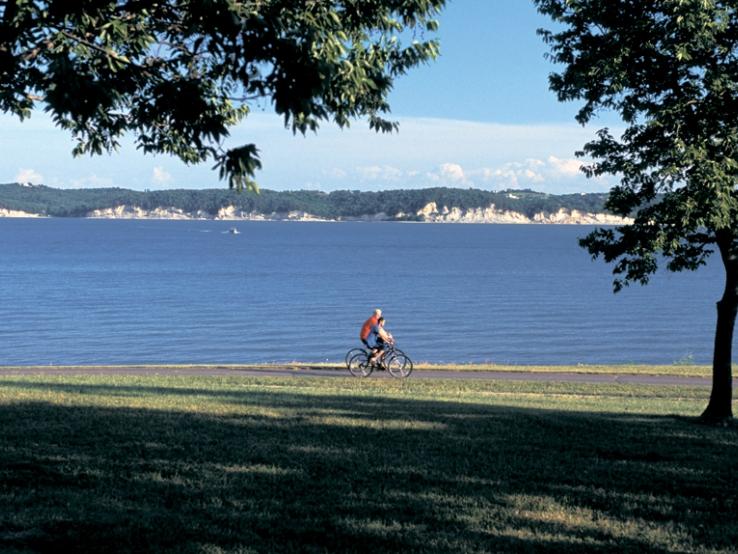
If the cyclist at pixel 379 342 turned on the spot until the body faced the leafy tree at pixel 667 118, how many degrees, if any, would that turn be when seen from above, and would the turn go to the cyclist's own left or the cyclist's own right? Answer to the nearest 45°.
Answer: approximately 90° to the cyclist's own right

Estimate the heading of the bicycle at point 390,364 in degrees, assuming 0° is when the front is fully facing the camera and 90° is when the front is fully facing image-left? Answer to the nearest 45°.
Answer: approximately 270°

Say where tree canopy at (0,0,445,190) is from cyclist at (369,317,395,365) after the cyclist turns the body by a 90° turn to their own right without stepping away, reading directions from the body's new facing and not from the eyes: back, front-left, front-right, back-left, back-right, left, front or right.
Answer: front

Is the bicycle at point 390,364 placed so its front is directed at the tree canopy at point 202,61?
no

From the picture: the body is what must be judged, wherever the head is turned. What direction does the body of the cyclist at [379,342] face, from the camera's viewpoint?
to the viewer's right
